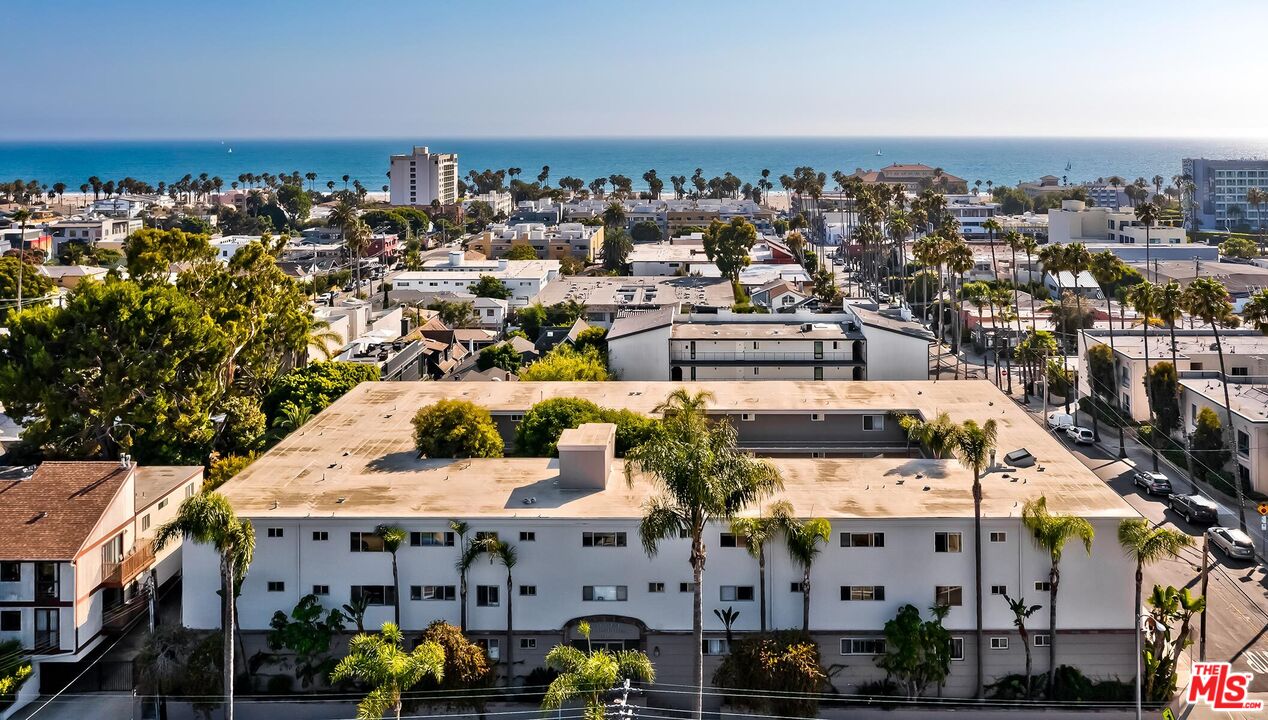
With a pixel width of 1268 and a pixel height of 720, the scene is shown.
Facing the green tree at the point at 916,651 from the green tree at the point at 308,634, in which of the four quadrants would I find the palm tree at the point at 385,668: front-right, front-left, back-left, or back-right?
front-right

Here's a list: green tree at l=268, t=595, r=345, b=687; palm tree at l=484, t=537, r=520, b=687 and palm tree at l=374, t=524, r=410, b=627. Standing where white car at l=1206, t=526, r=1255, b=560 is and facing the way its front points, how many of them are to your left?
3

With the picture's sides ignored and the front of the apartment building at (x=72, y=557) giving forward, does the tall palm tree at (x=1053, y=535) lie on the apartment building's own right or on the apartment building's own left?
on the apartment building's own left

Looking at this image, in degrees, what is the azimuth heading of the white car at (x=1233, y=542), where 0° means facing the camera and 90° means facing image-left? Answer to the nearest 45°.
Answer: approximately 135°

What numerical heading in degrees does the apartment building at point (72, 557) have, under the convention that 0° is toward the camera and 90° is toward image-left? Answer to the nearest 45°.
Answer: approximately 0°

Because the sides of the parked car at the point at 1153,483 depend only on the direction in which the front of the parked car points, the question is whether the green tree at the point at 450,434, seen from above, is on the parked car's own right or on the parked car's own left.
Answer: on the parked car's own left

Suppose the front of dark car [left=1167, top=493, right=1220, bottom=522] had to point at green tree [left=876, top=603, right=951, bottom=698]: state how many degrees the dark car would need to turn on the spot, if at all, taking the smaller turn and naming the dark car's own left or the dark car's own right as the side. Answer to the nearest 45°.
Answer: approximately 135° to the dark car's own left

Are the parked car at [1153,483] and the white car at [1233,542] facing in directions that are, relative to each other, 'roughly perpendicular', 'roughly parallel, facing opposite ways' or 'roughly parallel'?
roughly parallel

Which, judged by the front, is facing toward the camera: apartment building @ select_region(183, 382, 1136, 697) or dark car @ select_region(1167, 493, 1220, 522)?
the apartment building

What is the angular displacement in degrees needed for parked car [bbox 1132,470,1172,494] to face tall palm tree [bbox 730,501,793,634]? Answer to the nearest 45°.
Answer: approximately 135° to its left

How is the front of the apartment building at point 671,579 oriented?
toward the camera

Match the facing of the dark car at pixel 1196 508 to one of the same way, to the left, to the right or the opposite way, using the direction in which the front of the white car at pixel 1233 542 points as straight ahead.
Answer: the same way

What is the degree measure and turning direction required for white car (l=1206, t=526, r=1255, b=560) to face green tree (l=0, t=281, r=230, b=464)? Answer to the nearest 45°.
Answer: approximately 45° to its left

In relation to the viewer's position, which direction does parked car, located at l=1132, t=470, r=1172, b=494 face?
facing away from the viewer and to the left of the viewer

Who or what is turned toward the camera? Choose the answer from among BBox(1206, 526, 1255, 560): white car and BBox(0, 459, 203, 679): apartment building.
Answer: the apartment building

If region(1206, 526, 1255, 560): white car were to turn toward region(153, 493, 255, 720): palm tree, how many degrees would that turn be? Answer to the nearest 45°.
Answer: approximately 90° to its left
